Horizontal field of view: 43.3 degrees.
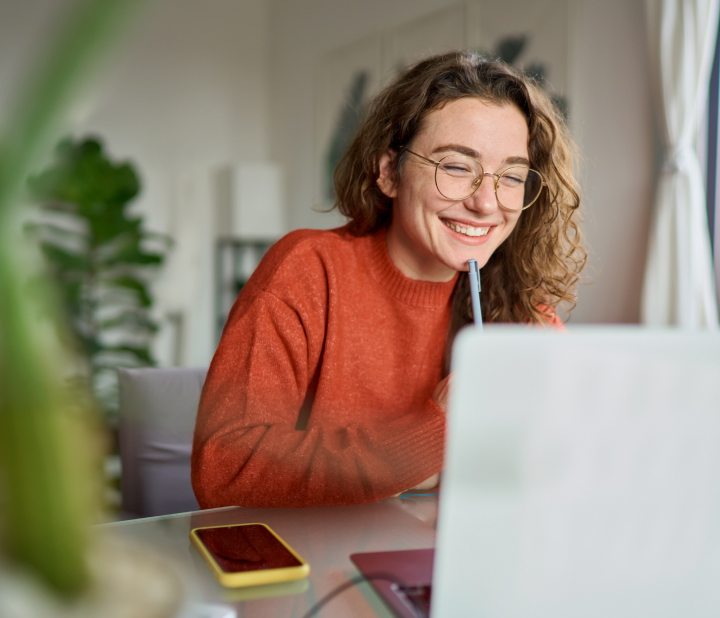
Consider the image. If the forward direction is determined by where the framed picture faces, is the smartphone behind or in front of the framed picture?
in front

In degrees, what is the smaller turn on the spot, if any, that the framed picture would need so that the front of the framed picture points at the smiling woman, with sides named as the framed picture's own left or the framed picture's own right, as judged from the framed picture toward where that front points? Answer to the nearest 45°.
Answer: approximately 45° to the framed picture's own left

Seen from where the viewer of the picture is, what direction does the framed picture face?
facing the viewer and to the left of the viewer

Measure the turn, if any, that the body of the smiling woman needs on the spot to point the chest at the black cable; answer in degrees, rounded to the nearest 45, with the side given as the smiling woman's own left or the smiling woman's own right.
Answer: approximately 45° to the smiling woman's own right

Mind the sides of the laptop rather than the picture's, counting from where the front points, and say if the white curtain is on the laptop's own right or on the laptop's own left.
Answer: on the laptop's own right

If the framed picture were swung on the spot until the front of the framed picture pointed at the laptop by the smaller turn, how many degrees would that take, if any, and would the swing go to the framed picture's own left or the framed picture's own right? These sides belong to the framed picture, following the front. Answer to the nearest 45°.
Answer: approximately 45° to the framed picture's own left

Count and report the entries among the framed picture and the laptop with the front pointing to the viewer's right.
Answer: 0

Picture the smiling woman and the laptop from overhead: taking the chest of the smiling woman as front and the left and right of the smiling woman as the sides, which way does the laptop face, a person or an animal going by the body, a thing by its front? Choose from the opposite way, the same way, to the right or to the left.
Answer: the opposite way

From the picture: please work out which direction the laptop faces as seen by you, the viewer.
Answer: facing away from the viewer and to the left of the viewer

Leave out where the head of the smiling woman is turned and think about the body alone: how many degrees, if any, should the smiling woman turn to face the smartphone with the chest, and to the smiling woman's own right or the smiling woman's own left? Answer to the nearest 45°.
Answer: approximately 45° to the smiling woman's own right

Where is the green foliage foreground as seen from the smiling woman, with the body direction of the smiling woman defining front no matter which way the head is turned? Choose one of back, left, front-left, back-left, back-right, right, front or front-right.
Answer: front-right
